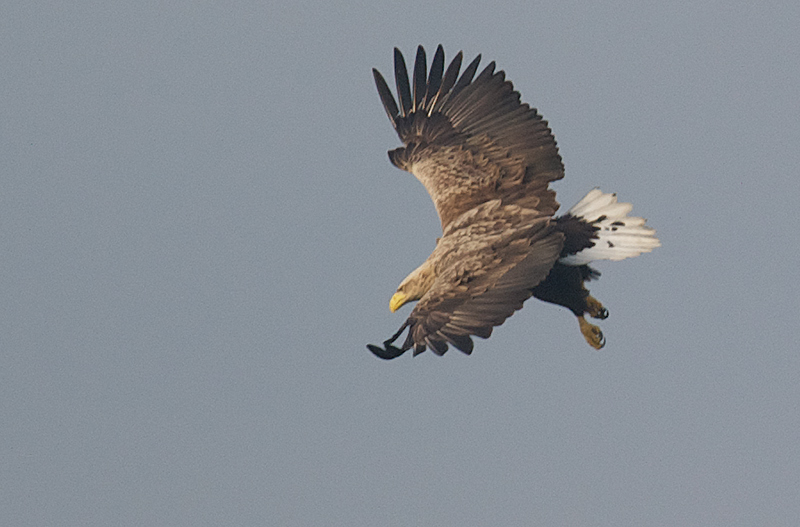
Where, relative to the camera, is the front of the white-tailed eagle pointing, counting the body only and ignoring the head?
to the viewer's left
